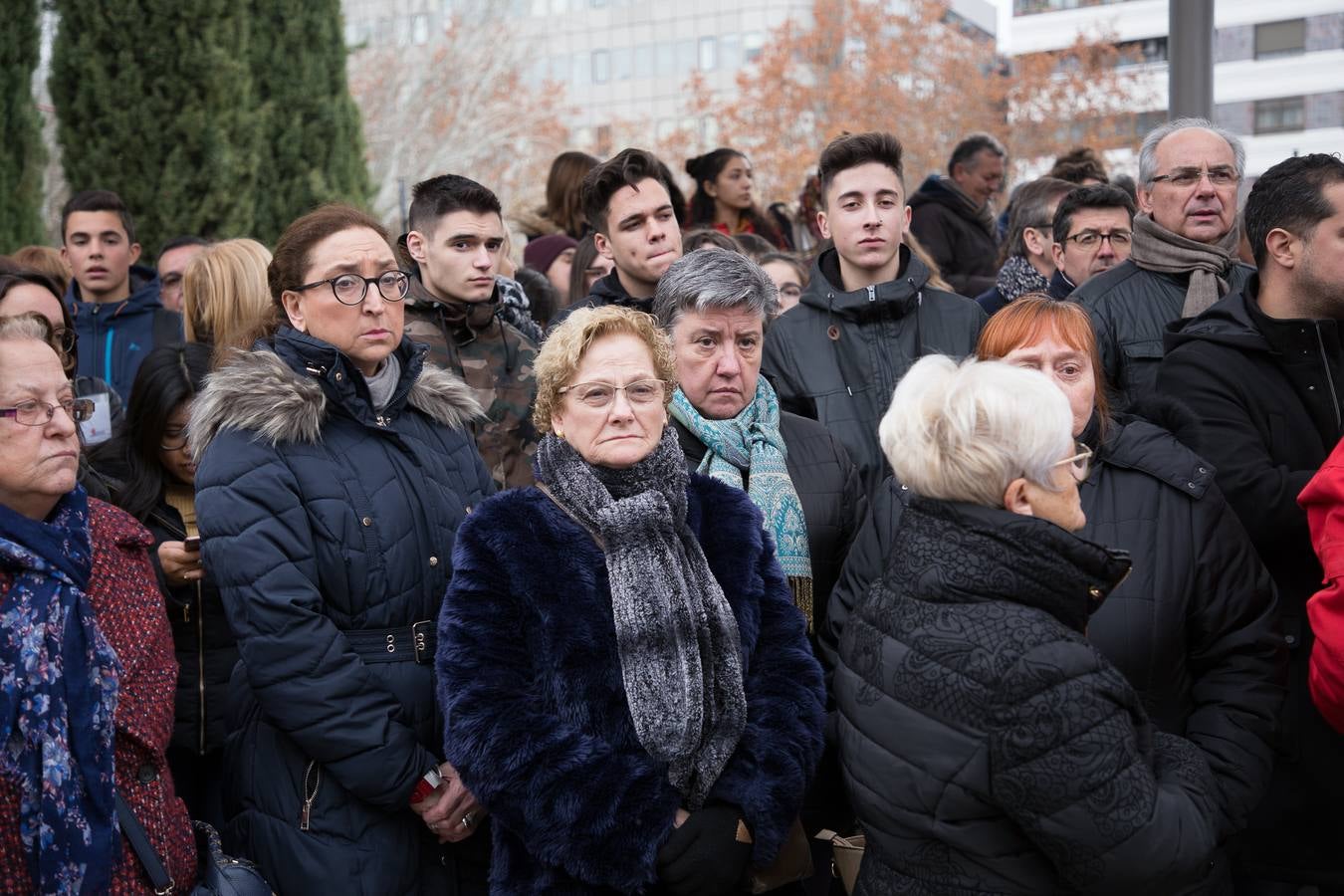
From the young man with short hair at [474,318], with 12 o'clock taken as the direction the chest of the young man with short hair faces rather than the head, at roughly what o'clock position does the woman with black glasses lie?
The woman with black glasses is roughly at 2 o'clock from the young man with short hair.

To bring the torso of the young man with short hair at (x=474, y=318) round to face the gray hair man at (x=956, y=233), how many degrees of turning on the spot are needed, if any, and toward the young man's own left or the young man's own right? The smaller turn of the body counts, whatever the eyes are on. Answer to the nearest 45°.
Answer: approximately 90° to the young man's own left

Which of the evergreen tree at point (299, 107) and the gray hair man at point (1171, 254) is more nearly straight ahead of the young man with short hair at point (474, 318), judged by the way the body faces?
the gray hair man

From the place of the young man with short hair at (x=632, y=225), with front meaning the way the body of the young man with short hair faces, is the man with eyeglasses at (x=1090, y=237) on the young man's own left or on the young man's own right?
on the young man's own left

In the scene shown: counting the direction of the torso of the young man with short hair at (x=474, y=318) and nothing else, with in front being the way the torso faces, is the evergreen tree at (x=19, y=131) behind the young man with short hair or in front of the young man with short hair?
behind

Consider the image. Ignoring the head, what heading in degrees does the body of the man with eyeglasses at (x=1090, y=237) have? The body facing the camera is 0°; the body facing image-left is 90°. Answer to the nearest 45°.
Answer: approximately 315°

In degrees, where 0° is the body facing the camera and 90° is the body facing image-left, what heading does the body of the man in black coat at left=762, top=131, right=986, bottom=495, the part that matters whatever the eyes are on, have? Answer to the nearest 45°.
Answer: approximately 0°

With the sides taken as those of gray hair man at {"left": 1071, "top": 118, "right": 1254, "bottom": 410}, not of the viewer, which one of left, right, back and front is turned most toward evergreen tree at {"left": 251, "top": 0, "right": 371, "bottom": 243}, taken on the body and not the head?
back

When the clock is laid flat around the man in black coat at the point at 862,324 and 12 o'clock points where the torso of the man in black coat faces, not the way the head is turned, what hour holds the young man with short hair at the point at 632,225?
The young man with short hair is roughly at 4 o'clock from the man in black coat.

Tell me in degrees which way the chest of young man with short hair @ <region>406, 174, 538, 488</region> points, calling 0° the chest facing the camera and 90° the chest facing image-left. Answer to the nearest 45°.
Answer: approximately 315°
